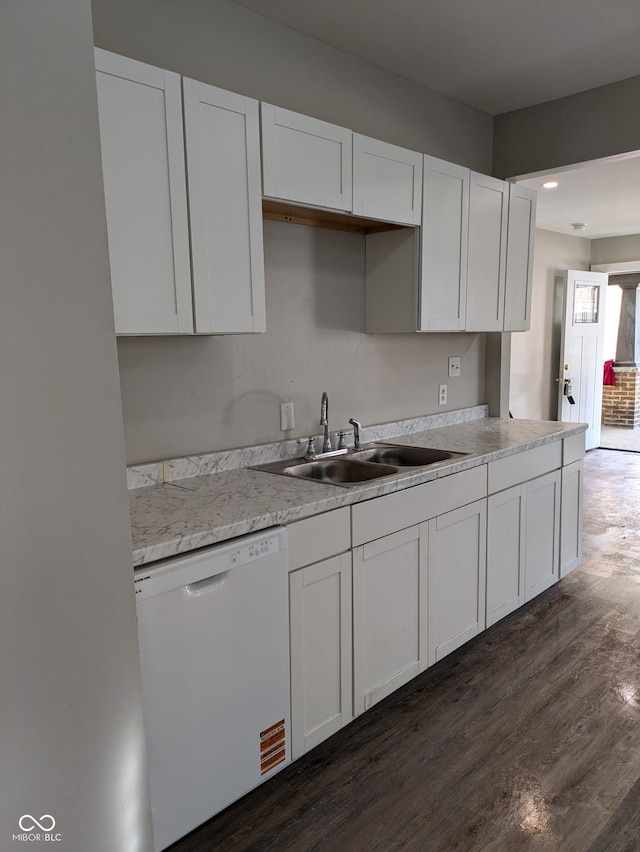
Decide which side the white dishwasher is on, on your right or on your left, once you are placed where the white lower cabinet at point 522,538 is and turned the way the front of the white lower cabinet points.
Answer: on your right

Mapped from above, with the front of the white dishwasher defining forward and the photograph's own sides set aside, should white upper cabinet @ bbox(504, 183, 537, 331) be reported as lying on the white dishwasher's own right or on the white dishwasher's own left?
on the white dishwasher's own left

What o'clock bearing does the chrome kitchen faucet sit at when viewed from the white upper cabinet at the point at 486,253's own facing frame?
The chrome kitchen faucet is roughly at 3 o'clock from the white upper cabinet.

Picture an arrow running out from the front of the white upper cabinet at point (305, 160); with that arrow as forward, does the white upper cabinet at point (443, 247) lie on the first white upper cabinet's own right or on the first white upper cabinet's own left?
on the first white upper cabinet's own left

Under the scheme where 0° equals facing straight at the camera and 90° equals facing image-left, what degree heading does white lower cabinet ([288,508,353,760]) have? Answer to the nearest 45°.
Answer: approximately 315°

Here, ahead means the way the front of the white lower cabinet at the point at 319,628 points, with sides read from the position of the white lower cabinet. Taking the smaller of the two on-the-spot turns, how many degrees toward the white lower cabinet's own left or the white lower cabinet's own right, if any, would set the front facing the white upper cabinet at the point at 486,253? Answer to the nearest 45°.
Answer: approximately 90° to the white lower cabinet's own left

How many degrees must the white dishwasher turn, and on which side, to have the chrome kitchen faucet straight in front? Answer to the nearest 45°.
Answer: approximately 90° to its left

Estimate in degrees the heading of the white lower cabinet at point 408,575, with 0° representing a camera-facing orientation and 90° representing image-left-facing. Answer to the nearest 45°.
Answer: approximately 315°
